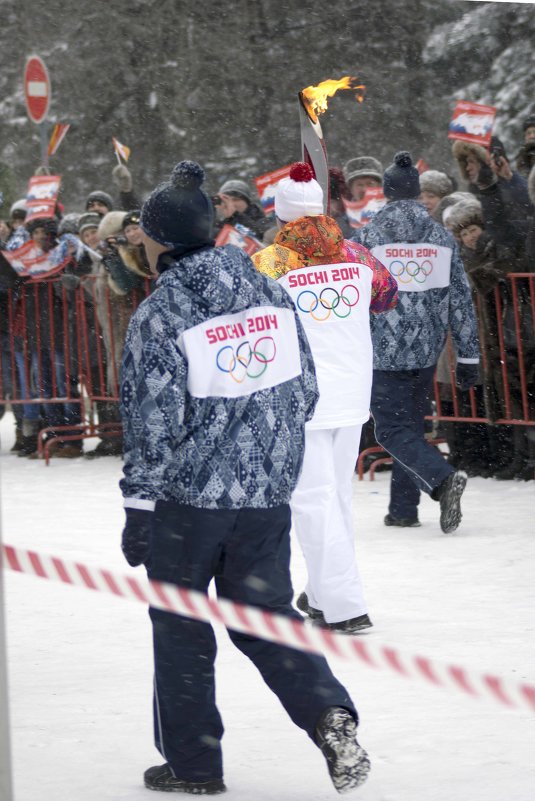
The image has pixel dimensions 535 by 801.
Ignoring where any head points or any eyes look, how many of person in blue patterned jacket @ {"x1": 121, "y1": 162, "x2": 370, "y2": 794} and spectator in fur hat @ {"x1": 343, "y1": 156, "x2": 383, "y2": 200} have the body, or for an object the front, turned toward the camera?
1

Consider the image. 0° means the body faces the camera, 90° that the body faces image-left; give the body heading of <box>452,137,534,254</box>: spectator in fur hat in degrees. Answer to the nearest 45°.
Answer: approximately 45°

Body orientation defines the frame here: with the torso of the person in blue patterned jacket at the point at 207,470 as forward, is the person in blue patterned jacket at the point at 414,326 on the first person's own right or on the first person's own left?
on the first person's own right

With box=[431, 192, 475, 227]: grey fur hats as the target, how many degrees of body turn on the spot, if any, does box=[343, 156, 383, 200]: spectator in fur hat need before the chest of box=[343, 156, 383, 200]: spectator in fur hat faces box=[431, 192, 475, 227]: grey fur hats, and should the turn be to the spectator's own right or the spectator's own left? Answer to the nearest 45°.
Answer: approximately 45° to the spectator's own left

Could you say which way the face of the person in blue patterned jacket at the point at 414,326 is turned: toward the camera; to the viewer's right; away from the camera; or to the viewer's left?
away from the camera

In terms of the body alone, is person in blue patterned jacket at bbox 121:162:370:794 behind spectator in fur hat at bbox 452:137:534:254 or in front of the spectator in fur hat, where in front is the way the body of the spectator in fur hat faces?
in front

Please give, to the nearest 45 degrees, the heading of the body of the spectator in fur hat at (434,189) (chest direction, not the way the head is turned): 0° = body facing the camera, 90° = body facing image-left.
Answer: approximately 45°

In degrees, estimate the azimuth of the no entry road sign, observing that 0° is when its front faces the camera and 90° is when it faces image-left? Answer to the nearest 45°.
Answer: approximately 315°

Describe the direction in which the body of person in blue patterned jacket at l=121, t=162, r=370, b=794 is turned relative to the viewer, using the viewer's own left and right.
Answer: facing away from the viewer and to the left of the viewer

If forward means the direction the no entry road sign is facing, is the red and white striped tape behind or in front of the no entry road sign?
in front
